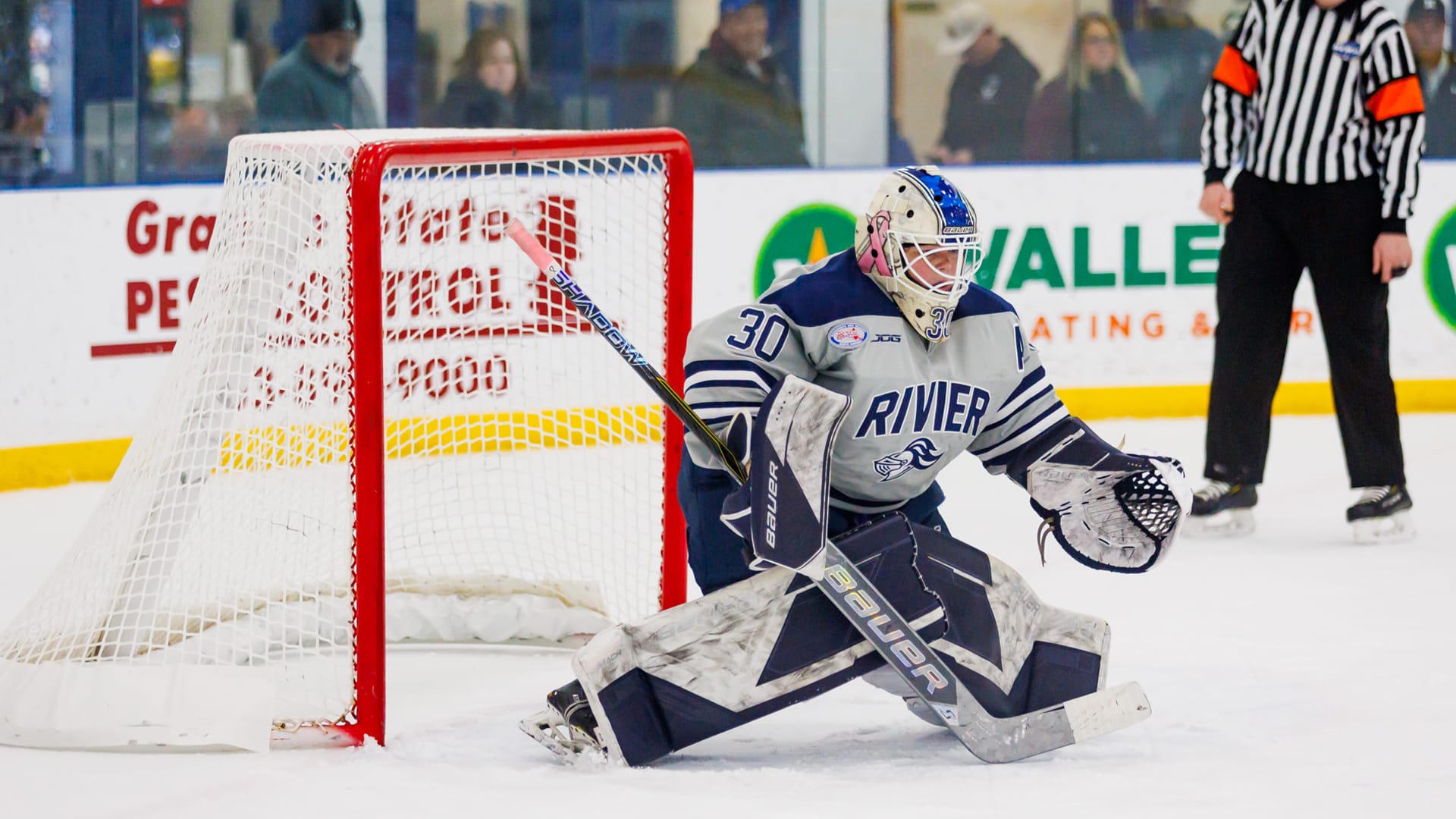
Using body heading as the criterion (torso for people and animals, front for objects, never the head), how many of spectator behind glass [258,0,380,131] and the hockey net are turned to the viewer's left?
0

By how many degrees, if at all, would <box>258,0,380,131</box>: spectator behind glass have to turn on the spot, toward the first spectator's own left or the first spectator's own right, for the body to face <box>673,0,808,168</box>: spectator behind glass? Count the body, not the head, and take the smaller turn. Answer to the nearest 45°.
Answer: approximately 45° to the first spectator's own left

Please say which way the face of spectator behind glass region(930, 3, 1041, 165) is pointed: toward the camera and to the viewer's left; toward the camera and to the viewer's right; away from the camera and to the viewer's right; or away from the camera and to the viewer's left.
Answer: toward the camera and to the viewer's left

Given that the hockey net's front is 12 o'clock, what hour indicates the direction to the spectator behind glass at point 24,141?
The spectator behind glass is roughly at 7 o'clock from the hockey net.

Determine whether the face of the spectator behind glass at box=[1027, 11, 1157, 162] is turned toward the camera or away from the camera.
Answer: toward the camera

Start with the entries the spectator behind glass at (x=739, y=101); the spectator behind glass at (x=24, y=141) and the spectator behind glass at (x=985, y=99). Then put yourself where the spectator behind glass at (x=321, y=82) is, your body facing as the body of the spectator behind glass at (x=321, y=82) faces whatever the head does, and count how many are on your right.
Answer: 1

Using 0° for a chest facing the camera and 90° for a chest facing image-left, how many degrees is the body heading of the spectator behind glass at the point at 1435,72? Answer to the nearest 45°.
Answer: approximately 0°

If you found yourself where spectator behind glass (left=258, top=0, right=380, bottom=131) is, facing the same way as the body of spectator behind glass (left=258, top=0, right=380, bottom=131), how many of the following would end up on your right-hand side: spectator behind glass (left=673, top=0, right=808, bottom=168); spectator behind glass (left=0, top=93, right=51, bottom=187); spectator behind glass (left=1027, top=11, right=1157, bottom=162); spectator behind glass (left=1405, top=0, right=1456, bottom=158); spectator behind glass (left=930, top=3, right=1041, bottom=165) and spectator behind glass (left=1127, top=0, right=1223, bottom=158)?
1

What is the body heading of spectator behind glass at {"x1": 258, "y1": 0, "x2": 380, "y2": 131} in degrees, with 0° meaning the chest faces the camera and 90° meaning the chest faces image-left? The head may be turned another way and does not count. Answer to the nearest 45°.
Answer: approximately 315°

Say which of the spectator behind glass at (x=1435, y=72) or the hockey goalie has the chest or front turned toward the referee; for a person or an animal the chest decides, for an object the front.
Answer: the spectator behind glass

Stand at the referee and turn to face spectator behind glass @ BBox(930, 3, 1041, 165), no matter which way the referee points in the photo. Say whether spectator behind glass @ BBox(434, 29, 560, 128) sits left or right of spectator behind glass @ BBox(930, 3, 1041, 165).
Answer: left

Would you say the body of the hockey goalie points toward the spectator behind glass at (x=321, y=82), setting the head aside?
no

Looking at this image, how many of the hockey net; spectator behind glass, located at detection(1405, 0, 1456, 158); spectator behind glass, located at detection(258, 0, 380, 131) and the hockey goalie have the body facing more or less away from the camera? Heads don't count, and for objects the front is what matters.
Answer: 0

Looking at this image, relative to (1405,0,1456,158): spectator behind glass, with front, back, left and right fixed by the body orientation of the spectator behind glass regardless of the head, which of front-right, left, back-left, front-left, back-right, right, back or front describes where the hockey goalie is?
front

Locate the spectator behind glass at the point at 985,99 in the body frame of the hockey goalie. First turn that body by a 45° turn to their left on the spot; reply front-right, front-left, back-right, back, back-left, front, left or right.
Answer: left
